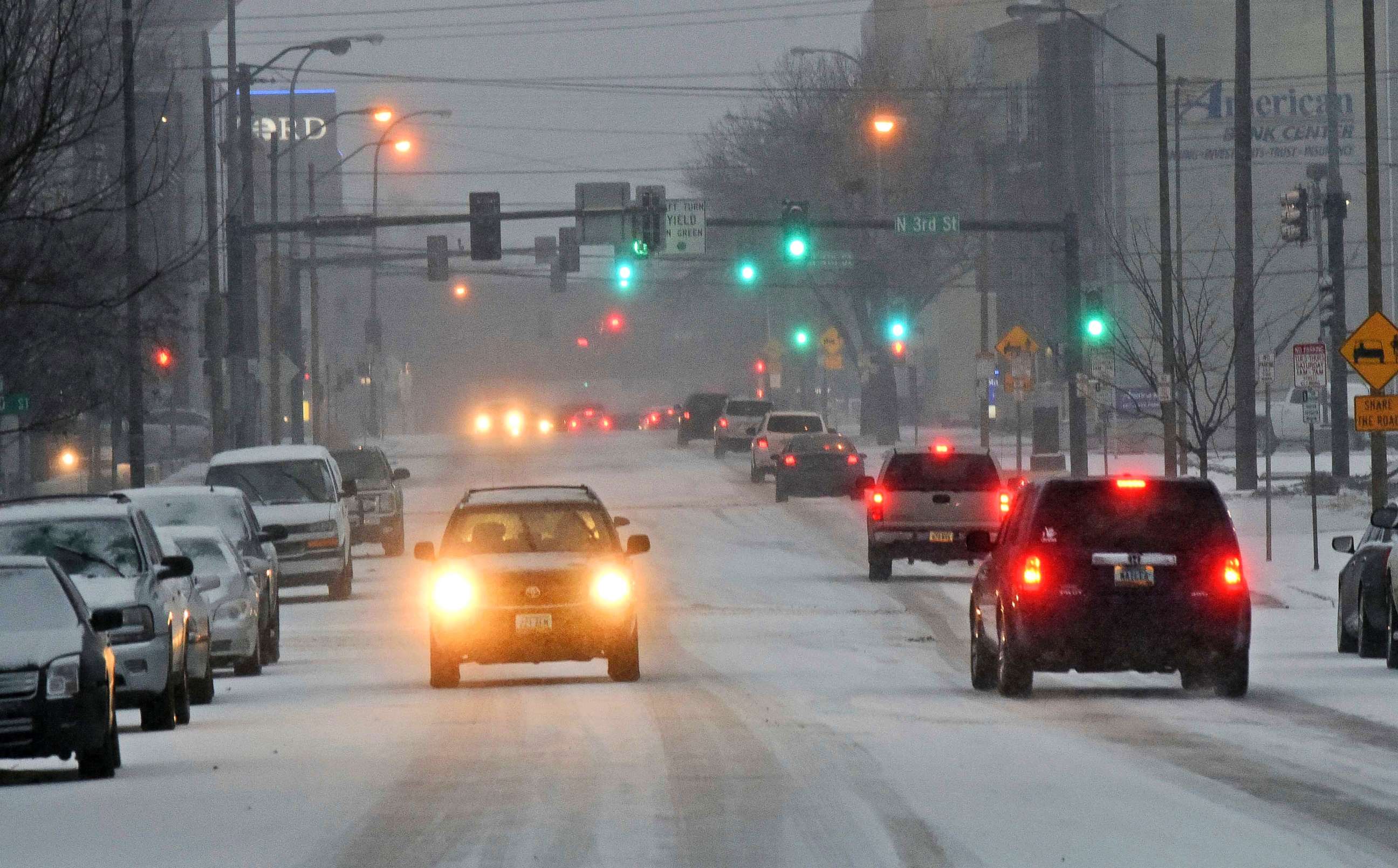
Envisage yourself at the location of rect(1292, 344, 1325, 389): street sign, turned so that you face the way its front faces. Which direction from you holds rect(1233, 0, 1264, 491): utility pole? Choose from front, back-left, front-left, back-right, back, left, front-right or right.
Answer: back

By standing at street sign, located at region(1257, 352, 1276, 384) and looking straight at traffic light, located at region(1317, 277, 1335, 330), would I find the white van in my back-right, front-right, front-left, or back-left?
back-left

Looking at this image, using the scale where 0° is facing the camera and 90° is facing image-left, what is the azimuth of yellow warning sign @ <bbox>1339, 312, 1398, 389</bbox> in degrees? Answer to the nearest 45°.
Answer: approximately 0°

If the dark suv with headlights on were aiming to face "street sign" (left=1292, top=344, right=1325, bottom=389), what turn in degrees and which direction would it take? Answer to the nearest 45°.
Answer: approximately 135° to its left

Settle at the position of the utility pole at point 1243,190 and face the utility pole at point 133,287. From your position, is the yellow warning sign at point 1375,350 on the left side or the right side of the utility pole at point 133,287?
left

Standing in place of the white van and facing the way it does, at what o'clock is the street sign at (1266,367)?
The street sign is roughly at 9 o'clock from the white van.

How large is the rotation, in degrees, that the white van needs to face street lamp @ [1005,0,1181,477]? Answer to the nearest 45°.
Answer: approximately 90° to its left

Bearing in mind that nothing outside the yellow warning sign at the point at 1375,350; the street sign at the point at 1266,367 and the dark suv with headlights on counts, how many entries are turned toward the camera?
3

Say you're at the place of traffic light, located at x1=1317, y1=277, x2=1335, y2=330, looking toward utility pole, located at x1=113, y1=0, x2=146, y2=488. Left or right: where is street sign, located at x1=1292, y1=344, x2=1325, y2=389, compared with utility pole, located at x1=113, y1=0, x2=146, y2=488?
left

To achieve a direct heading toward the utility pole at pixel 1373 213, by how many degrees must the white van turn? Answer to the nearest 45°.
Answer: approximately 90° to its left

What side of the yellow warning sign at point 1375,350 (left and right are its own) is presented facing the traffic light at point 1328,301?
back

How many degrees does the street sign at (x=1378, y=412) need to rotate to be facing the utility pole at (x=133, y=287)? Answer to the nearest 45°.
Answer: approximately 90° to its right
